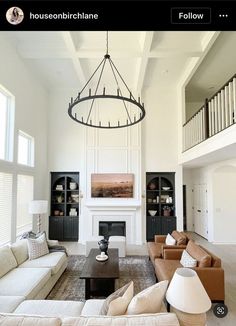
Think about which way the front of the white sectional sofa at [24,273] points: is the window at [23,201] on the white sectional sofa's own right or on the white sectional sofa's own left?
on the white sectional sofa's own left

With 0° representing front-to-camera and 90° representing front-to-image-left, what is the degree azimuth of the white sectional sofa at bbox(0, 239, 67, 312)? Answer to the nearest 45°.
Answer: approximately 270°

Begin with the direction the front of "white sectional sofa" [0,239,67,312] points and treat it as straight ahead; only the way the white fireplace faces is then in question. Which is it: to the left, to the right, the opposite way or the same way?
to the right

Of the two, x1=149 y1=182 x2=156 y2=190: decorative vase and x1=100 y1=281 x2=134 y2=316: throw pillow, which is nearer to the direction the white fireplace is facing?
the throw pillow

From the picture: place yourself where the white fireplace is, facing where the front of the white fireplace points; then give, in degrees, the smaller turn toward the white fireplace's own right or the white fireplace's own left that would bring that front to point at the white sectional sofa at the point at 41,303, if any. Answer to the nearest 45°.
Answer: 0° — it already faces it

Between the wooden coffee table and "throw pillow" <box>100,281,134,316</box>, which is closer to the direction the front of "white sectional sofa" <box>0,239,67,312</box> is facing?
the wooden coffee table

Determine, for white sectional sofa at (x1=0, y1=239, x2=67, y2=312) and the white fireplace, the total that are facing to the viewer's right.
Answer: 1

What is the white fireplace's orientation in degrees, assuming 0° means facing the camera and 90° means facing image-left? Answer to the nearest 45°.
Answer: approximately 0°
